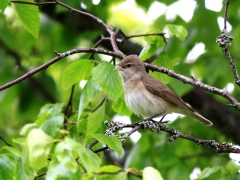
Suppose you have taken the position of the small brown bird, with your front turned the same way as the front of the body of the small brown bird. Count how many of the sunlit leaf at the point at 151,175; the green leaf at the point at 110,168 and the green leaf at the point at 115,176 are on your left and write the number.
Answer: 3

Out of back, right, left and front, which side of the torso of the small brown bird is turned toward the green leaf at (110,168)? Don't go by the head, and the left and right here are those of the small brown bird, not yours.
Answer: left

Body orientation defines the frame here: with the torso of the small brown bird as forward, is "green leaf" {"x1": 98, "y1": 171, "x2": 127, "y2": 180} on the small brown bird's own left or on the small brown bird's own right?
on the small brown bird's own left

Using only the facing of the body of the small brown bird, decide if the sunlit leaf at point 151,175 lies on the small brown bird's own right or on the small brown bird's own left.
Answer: on the small brown bird's own left

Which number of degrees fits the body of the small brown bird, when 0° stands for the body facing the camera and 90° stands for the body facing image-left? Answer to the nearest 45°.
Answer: approximately 90°
